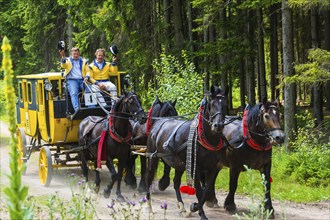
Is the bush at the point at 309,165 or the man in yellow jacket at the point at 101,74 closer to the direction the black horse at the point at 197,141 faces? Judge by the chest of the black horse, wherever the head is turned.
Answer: the bush

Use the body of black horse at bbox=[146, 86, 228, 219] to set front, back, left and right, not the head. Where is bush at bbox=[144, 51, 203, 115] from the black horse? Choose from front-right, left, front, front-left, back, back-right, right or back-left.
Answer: back-left

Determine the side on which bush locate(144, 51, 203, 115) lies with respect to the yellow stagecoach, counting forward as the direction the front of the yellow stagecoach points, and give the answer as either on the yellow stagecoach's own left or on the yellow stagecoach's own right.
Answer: on the yellow stagecoach's own left

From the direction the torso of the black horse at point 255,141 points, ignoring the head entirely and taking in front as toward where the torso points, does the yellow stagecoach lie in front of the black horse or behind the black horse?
behind

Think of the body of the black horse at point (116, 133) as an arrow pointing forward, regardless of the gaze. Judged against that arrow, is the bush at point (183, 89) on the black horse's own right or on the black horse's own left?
on the black horse's own left

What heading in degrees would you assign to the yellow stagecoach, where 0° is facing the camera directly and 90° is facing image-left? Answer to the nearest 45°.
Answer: approximately 315°

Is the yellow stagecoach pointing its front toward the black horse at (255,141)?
yes

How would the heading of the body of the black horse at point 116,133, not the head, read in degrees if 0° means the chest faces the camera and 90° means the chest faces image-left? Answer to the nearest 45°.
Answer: approximately 315°

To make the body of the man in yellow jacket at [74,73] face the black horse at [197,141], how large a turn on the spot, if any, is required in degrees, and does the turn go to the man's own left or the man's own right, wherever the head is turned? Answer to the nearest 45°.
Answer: approximately 45° to the man's own left
